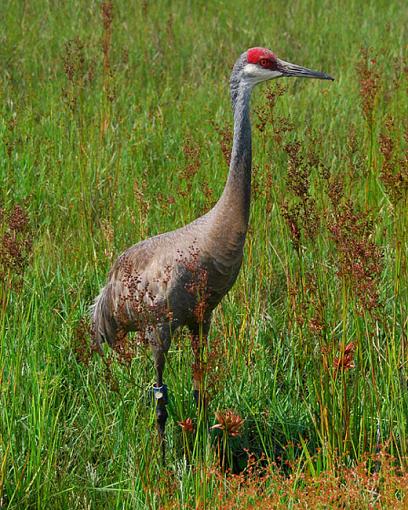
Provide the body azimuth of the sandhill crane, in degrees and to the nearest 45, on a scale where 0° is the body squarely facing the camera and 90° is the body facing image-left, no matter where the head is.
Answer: approximately 270°
